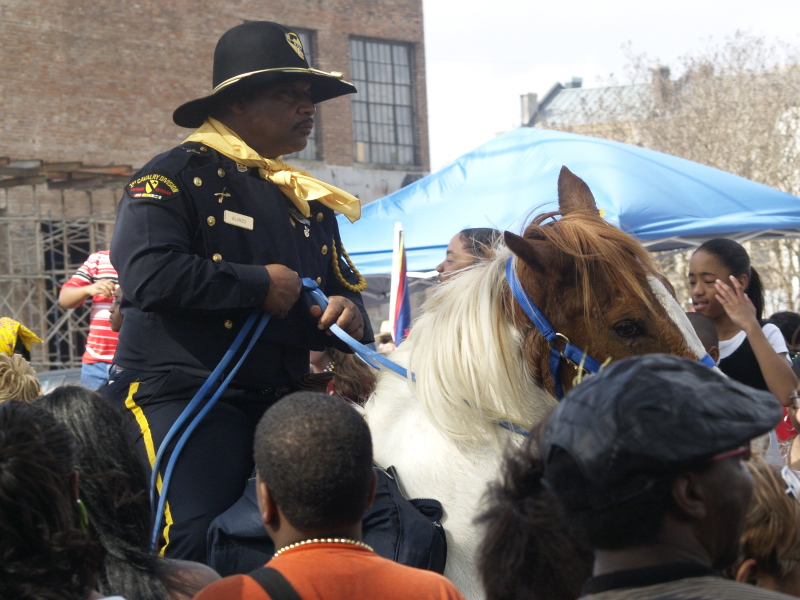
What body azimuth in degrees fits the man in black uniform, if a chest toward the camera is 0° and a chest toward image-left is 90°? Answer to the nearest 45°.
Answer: approximately 315°

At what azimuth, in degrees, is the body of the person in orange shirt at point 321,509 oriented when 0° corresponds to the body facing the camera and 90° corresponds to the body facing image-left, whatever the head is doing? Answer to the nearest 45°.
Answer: approximately 180°

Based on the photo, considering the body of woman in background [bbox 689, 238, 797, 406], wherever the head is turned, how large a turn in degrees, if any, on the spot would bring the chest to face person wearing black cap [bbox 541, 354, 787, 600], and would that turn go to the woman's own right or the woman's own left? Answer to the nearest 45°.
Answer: approximately 45° to the woman's own left

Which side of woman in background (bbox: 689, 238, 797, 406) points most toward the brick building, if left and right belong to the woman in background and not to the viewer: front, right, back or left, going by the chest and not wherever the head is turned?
right

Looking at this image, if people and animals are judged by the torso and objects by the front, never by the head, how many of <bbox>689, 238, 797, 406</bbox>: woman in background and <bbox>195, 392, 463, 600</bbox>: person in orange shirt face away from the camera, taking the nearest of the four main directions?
1

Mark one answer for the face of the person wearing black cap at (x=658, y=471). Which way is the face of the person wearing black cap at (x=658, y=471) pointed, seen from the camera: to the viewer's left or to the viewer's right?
to the viewer's right

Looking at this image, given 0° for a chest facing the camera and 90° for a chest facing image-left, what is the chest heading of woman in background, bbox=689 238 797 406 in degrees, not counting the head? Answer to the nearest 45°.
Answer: approximately 45°

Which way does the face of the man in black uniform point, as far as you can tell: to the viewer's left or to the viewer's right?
to the viewer's right

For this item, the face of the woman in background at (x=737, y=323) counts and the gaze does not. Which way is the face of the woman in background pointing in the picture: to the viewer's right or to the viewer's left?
to the viewer's left
